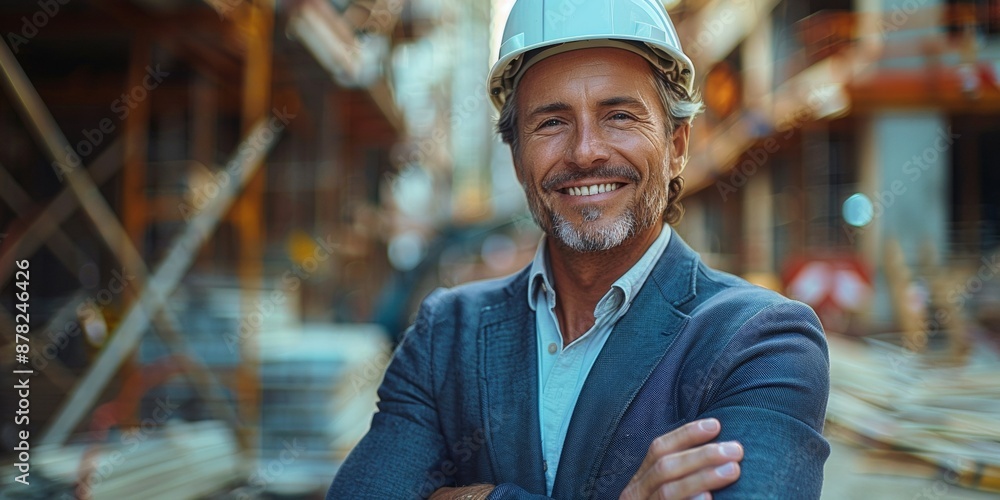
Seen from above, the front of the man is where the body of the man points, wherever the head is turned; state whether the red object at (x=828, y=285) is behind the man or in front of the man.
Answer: behind

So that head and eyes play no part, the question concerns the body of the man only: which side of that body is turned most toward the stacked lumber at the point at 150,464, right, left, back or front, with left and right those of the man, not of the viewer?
right

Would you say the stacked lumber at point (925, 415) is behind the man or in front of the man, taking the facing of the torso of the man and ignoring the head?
behind

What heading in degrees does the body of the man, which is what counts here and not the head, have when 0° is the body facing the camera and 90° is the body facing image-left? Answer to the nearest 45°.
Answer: approximately 45°
